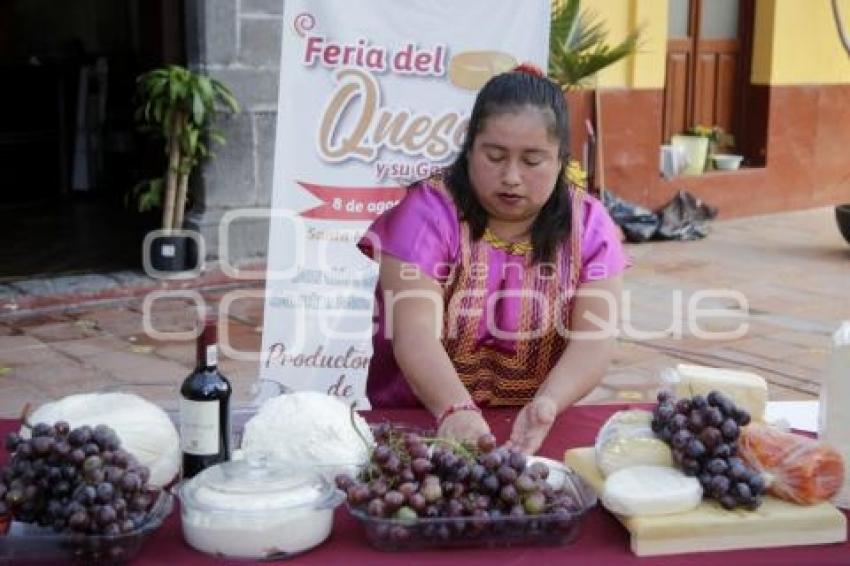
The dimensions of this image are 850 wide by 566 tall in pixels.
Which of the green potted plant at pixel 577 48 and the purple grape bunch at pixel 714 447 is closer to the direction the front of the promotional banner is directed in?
the purple grape bunch

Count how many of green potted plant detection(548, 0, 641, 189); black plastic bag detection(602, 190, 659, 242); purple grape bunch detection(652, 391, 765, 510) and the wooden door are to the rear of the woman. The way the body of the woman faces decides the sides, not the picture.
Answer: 3

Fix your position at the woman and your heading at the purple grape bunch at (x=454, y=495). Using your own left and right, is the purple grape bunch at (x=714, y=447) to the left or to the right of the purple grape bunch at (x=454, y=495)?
left

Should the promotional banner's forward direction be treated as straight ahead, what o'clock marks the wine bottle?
The wine bottle is roughly at 12 o'clock from the promotional banner.

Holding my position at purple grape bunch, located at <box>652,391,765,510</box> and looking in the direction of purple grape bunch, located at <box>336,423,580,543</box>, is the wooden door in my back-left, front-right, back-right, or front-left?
back-right

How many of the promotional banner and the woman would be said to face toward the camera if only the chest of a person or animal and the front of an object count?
2

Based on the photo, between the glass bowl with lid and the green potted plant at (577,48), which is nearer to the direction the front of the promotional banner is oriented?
the glass bowl with lid

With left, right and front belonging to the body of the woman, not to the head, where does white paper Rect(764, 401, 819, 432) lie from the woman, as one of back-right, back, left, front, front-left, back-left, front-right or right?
left

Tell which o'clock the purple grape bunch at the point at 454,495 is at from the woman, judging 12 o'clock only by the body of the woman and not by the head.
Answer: The purple grape bunch is roughly at 12 o'clock from the woman.
